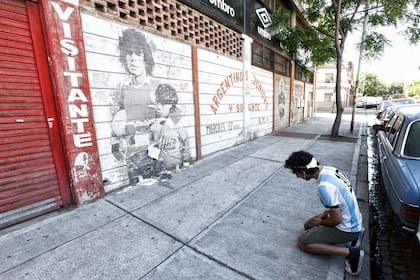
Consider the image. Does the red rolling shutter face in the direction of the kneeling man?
yes

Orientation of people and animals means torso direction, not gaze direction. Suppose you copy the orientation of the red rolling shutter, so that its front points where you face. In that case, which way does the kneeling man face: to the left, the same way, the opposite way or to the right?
the opposite way

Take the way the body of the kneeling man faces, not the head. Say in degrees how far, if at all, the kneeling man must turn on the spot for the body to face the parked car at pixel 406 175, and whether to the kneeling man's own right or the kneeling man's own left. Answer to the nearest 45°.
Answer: approximately 135° to the kneeling man's own right

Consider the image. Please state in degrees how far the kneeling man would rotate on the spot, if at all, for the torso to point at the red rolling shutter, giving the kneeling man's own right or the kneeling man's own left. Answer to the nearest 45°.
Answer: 0° — they already face it

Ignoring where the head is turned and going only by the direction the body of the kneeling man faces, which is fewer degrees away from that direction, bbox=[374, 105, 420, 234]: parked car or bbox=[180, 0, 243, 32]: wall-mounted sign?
the wall-mounted sign

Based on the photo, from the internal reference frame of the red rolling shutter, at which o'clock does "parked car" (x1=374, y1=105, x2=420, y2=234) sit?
The parked car is roughly at 12 o'clock from the red rolling shutter.

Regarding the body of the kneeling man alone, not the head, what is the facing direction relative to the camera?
to the viewer's left

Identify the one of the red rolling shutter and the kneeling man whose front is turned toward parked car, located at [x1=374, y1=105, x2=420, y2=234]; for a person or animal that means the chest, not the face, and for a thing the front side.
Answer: the red rolling shutter

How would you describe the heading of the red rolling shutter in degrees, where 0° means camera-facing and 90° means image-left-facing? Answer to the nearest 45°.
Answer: approximately 315°

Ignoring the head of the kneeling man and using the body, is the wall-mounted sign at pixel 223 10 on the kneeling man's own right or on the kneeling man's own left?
on the kneeling man's own right

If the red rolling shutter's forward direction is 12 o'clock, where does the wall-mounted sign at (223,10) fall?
The wall-mounted sign is roughly at 10 o'clock from the red rolling shutter.

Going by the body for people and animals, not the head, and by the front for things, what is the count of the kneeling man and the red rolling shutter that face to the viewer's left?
1

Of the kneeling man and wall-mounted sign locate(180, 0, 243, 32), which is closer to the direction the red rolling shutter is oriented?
the kneeling man
